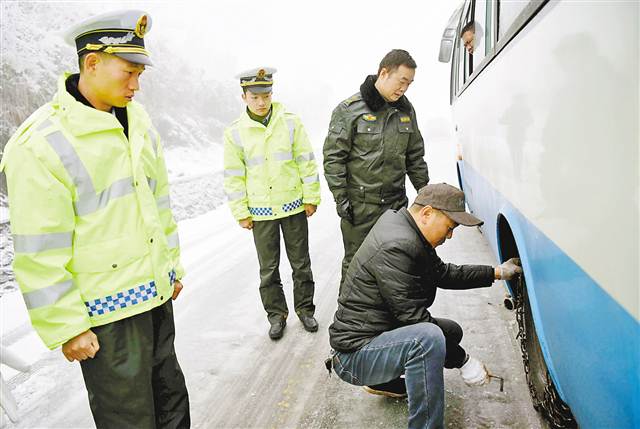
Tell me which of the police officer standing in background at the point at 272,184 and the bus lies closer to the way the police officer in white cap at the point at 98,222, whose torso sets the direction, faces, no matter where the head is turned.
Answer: the bus

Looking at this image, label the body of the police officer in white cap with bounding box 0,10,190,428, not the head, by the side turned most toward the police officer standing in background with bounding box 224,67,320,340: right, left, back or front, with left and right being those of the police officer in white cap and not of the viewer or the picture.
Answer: left

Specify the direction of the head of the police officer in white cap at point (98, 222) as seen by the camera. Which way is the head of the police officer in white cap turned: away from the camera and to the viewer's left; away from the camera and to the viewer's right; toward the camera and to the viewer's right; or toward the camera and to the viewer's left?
toward the camera and to the viewer's right

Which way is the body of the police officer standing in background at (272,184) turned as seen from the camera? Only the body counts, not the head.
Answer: toward the camera

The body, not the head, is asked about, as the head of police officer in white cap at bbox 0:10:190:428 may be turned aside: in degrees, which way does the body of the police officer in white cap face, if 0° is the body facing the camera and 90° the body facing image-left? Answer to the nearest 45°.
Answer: approximately 315°

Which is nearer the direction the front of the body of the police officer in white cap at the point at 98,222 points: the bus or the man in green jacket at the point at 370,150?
the bus

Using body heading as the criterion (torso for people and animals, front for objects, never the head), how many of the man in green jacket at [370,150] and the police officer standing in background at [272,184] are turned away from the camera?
0

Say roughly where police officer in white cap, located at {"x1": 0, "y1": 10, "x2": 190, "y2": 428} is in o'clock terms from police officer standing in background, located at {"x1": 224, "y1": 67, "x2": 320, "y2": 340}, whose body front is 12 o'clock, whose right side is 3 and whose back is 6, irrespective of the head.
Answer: The police officer in white cap is roughly at 1 o'clock from the police officer standing in background.

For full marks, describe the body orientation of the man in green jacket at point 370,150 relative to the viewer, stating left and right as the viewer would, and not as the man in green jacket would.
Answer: facing the viewer and to the right of the viewer

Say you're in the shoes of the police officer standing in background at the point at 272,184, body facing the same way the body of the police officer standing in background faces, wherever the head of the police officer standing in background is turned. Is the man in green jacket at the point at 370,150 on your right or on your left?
on your left

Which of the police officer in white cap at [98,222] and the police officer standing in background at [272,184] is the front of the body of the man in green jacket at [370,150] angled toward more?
the police officer in white cap

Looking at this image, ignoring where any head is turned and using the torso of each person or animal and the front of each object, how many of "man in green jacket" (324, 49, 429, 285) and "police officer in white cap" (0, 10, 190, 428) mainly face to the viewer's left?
0

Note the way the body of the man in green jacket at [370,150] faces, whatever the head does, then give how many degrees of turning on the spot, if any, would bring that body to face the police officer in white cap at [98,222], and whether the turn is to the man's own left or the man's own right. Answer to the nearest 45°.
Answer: approximately 90° to the man's own right

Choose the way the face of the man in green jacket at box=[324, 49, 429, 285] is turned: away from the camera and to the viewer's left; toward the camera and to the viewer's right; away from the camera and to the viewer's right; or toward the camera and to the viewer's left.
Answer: toward the camera and to the viewer's right
